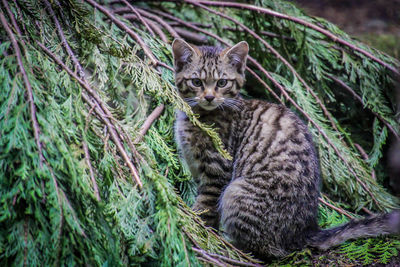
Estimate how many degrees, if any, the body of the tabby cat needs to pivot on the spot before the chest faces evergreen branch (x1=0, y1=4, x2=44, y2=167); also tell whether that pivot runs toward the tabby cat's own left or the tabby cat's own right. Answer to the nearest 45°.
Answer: approximately 45° to the tabby cat's own left

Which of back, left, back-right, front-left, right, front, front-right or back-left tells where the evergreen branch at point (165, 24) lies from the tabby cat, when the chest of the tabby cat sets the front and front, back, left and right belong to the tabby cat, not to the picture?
front-right

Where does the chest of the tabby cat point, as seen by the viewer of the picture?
to the viewer's left

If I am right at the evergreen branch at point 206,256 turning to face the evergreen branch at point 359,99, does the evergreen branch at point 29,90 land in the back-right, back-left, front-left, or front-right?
back-left

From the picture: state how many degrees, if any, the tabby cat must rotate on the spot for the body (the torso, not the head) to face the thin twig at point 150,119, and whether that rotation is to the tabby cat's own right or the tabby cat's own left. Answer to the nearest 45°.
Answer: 0° — it already faces it

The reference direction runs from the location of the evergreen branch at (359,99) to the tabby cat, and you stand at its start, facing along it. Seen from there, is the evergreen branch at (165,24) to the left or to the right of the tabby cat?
right

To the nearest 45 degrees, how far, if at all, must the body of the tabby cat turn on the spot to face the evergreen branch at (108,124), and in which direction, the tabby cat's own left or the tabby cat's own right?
approximately 45° to the tabby cat's own left

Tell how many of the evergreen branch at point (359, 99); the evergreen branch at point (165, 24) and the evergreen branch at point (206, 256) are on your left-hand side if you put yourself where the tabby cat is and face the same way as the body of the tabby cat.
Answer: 1

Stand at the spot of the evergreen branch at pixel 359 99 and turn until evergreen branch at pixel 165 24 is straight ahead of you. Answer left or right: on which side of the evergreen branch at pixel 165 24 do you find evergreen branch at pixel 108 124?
left

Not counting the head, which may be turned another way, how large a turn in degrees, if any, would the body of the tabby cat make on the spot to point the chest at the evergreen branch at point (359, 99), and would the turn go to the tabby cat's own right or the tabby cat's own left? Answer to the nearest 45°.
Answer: approximately 135° to the tabby cat's own right

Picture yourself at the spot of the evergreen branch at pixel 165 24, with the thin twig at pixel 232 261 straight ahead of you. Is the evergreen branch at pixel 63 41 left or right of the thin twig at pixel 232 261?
right

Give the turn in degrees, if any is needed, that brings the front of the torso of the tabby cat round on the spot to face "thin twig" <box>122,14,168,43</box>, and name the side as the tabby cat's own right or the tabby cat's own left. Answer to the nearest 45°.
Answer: approximately 45° to the tabby cat's own right
